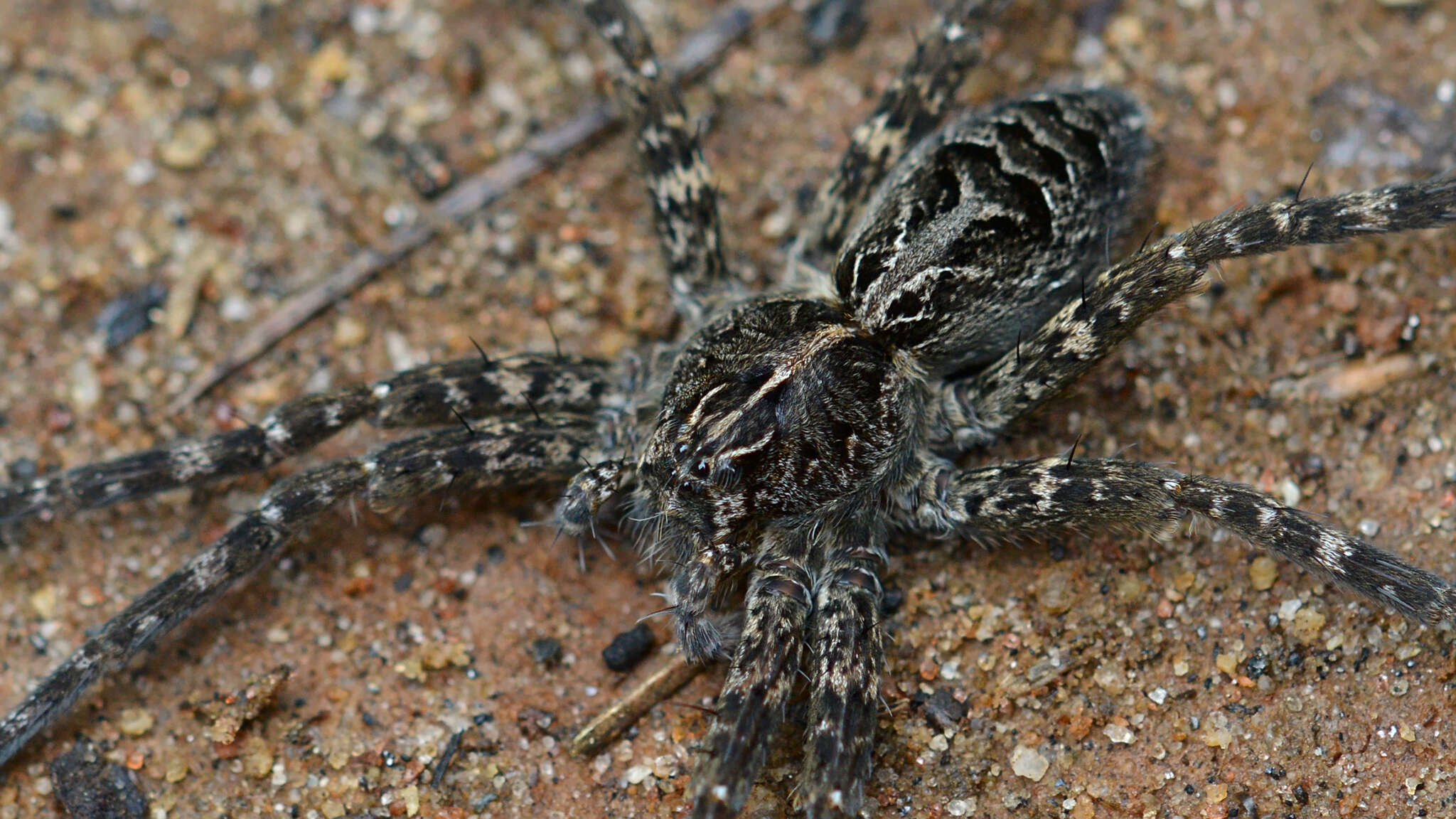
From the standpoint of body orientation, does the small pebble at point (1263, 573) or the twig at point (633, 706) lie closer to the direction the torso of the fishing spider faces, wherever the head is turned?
the twig

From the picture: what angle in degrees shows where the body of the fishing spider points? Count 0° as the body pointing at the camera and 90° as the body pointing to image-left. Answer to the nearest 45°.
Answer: approximately 45°

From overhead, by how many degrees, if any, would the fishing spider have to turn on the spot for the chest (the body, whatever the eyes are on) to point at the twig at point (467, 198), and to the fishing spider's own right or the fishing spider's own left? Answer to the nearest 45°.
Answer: approximately 90° to the fishing spider's own right

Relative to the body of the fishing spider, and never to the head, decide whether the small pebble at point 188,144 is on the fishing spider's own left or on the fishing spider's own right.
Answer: on the fishing spider's own right

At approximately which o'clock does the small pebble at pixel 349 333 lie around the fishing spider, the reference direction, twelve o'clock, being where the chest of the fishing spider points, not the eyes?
The small pebble is roughly at 3 o'clock from the fishing spider.

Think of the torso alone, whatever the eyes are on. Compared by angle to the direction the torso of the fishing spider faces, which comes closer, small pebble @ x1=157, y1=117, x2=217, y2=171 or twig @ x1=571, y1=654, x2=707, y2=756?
the twig
